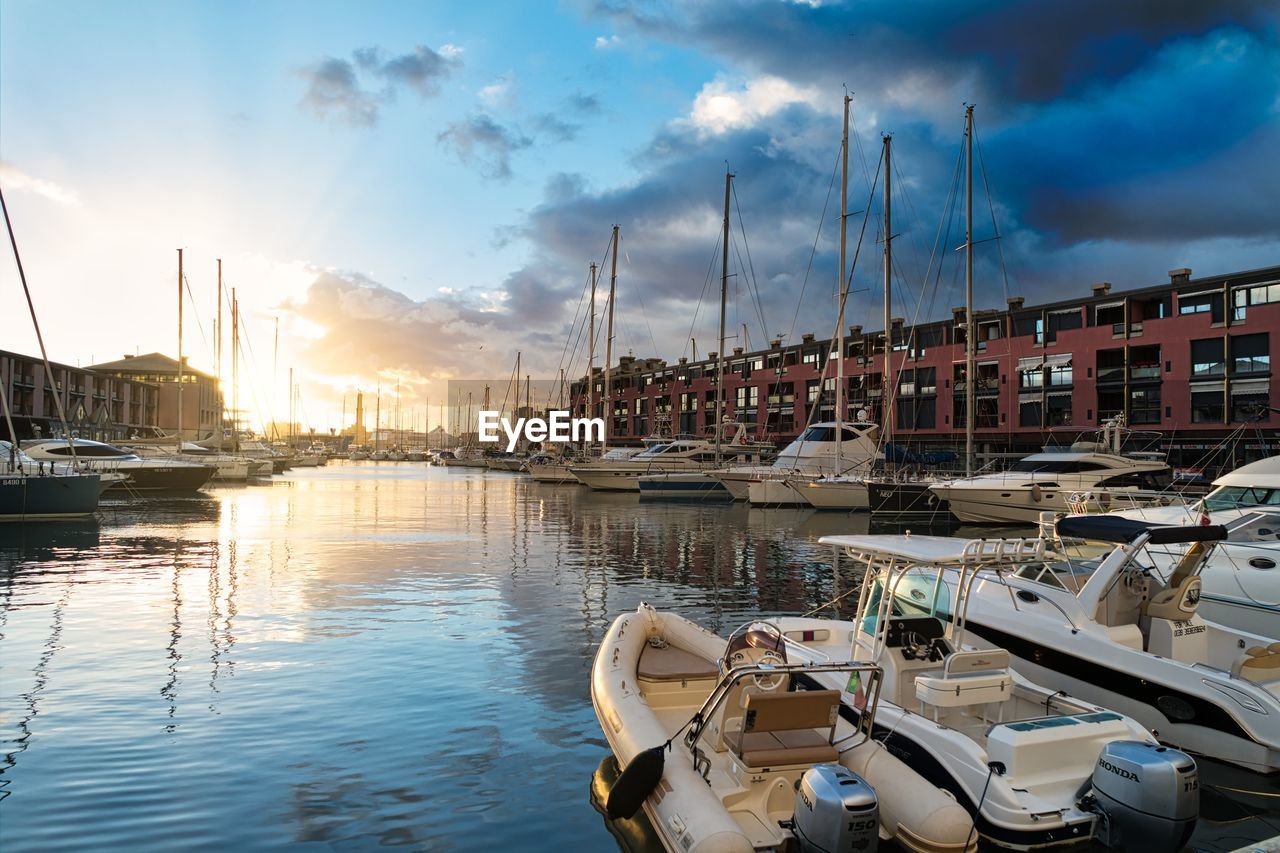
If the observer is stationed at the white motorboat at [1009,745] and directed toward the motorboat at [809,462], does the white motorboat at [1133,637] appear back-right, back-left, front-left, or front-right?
front-right

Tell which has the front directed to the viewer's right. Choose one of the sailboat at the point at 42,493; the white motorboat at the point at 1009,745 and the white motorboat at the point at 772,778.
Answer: the sailboat

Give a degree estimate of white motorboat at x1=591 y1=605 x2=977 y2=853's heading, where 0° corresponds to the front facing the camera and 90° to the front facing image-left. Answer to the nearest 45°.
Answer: approximately 135°

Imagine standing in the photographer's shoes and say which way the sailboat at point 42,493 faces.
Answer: facing to the right of the viewer

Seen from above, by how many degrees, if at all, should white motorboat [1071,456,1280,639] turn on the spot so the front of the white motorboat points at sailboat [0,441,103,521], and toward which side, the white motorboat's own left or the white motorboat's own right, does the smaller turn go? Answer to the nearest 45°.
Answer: approximately 45° to the white motorboat's own left

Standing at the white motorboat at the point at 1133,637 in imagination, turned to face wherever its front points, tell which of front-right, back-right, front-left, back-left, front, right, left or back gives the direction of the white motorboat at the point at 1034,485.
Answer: front-right

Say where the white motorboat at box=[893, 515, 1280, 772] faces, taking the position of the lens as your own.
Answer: facing away from the viewer and to the left of the viewer
